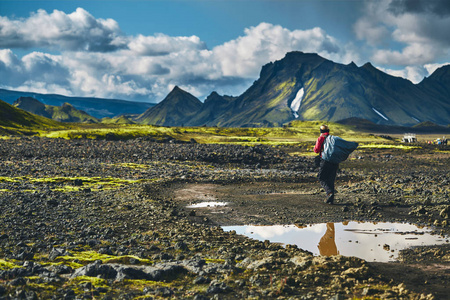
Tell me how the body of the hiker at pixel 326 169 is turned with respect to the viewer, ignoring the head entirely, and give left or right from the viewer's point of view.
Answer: facing away from the viewer and to the left of the viewer
